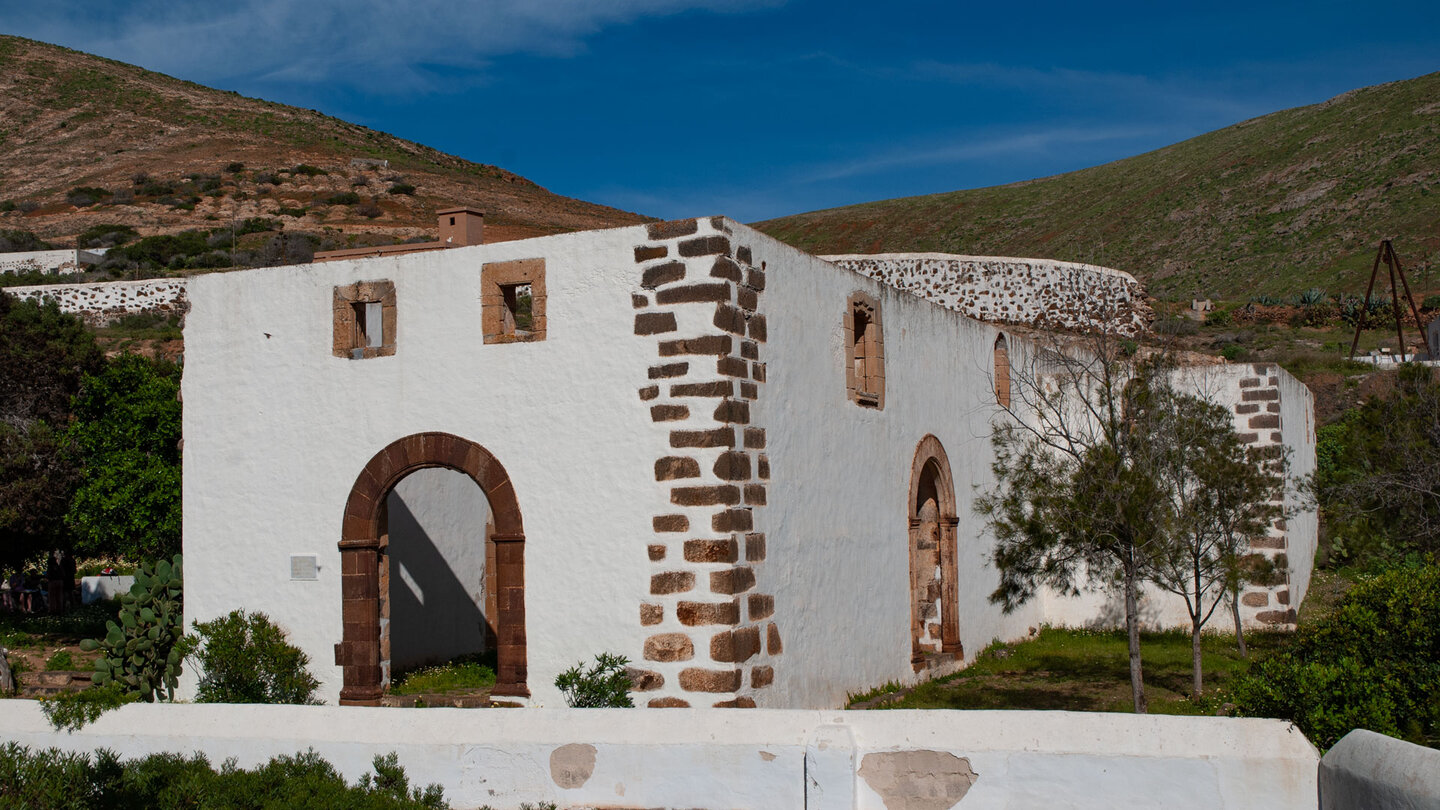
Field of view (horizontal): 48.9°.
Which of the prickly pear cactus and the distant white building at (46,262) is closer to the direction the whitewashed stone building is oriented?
the prickly pear cactus

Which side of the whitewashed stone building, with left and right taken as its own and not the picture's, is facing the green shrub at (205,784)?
front

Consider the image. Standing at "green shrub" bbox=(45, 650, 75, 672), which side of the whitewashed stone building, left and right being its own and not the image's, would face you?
right

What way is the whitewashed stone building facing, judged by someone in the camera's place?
facing the viewer and to the left of the viewer

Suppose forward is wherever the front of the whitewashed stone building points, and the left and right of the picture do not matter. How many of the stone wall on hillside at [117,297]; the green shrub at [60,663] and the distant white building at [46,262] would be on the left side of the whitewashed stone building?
0

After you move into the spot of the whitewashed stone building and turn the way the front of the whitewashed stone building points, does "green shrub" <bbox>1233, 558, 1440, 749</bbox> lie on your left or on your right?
on your left

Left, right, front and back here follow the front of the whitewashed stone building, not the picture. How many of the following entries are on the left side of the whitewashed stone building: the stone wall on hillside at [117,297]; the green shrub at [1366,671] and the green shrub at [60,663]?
1

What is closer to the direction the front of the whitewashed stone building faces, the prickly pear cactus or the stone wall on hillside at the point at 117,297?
the prickly pear cactus

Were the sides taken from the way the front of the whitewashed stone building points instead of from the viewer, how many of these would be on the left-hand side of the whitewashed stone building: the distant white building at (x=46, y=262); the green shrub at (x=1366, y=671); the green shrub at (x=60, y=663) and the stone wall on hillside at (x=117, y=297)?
1

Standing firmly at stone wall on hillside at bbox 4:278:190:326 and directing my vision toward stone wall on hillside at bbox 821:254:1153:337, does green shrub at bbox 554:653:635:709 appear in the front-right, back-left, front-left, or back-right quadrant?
front-right

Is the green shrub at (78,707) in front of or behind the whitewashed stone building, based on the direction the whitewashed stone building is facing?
in front

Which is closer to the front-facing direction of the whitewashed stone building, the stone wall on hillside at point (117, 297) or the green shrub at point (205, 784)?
the green shrub
